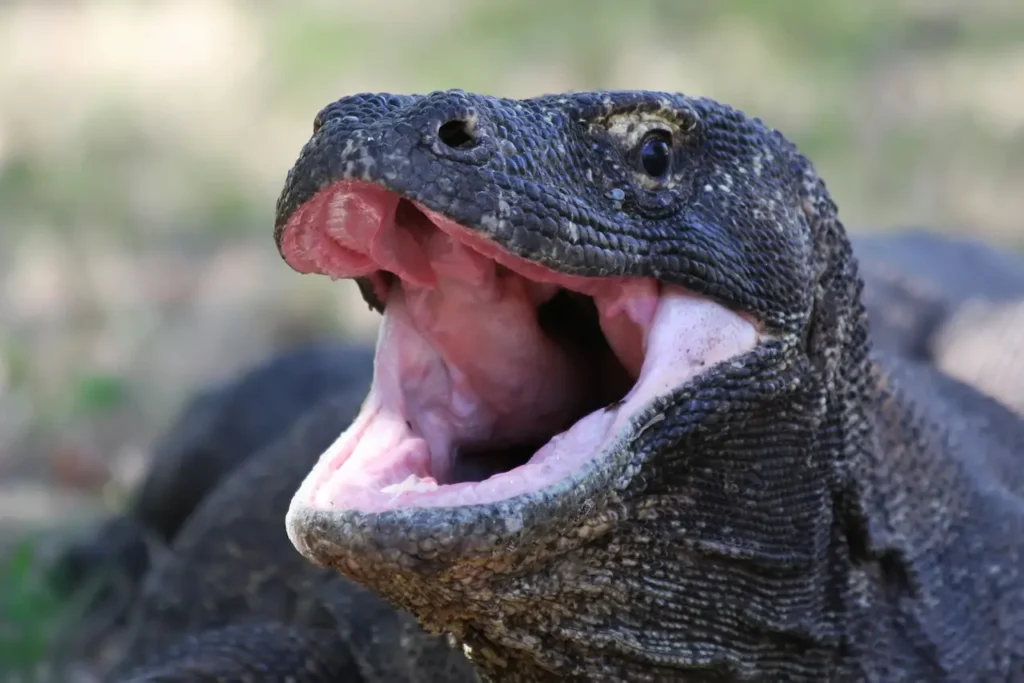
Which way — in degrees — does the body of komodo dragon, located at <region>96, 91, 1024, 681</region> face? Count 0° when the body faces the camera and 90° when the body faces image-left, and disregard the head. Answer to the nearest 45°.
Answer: approximately 45°

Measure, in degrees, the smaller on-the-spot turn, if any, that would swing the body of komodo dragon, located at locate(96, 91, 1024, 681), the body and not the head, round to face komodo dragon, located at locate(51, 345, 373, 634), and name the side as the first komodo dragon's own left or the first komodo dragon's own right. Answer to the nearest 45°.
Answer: approximately 90° to the first komodo dragon's own right
